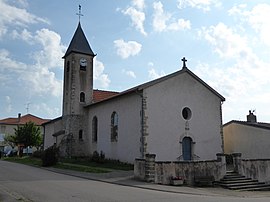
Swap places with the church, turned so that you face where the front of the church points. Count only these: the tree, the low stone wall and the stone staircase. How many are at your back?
1

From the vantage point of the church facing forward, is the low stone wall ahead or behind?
ahead

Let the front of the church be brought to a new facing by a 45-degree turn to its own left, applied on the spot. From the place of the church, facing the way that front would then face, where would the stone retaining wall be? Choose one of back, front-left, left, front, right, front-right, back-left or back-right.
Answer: right

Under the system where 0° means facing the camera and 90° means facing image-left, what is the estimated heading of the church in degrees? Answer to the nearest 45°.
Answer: approximately 315°

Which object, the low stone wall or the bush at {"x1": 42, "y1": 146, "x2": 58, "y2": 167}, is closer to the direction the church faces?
the low stone wall

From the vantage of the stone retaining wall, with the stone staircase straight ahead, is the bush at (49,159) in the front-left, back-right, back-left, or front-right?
back-left

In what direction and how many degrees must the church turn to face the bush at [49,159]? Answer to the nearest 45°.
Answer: approximately 135° to its right

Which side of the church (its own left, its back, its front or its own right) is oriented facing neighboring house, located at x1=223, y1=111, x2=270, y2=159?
left

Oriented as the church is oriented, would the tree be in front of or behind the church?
behind

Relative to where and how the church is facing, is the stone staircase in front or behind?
in front

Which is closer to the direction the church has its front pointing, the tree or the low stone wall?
the low stone wall
